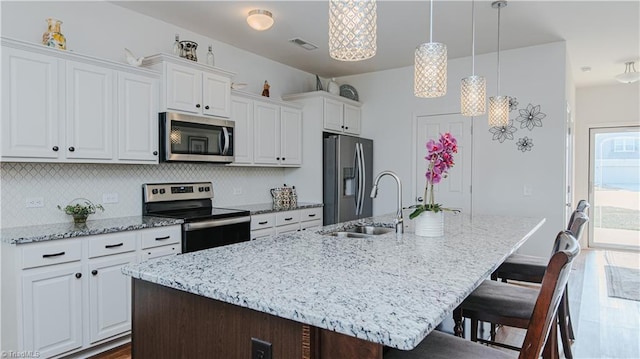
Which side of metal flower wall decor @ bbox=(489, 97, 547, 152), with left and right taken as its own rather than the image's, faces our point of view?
front

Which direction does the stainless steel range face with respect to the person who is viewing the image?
facing the viewer and to the right of the viewer

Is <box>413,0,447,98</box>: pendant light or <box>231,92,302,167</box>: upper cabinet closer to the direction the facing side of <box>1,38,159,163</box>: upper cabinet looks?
the pendant light

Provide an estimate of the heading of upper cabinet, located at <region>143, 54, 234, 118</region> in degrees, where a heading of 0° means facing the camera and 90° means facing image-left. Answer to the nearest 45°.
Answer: approximately 315°

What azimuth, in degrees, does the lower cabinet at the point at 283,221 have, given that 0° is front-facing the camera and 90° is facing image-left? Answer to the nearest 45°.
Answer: approximately 315°

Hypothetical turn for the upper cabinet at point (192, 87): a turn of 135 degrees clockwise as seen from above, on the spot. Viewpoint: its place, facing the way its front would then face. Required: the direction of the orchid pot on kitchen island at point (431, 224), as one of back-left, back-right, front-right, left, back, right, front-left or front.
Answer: back-left

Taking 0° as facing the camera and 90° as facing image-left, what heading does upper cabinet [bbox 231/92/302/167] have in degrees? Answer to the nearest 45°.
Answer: approximately 315°

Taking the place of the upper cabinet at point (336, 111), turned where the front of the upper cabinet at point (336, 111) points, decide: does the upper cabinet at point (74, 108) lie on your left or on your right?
on your right

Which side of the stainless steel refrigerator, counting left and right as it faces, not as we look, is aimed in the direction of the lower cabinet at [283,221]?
right
